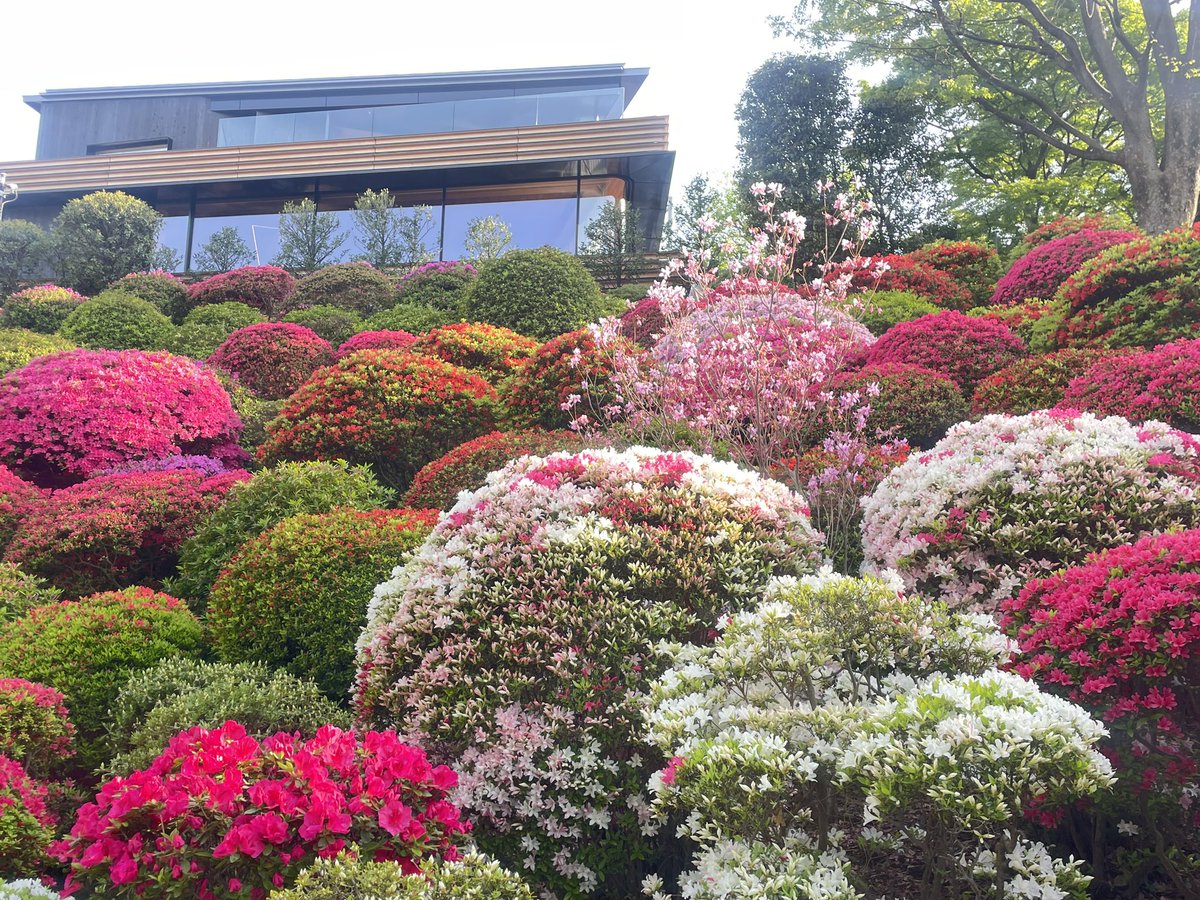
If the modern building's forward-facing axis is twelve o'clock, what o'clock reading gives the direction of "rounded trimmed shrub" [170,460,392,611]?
The rounded trimmed shrub is roughly at 12 o'clock from the modern building.

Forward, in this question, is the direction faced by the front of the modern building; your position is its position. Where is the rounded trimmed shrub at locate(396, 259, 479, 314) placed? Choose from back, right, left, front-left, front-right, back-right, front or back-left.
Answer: front

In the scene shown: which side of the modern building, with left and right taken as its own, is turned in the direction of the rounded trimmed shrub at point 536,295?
front

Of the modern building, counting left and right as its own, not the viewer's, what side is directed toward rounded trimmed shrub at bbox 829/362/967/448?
front

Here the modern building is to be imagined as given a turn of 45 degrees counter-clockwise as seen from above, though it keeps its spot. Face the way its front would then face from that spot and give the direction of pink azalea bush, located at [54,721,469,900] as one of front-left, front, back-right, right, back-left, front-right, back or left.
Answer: front-right

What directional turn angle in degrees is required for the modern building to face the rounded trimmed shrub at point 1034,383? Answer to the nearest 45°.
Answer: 0° — it already faces it

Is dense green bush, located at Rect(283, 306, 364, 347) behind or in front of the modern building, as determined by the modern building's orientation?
in front

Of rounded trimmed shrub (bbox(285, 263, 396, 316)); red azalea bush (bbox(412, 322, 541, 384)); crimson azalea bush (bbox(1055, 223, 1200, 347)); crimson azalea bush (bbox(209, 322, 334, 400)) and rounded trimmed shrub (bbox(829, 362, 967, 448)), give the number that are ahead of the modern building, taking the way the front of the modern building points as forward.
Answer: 5

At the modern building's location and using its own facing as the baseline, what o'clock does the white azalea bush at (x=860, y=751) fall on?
The white azalea bush is roughly at 12 o'clock from the modern building.

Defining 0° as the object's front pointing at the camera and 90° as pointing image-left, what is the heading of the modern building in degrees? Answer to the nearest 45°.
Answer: approximately 0°

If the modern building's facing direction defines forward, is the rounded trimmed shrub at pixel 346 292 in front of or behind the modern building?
in front

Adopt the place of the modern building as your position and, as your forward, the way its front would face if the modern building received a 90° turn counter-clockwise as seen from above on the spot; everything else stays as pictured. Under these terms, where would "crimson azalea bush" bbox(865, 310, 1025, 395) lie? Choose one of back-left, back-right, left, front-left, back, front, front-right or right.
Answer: right

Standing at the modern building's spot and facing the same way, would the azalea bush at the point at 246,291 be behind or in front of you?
in front
